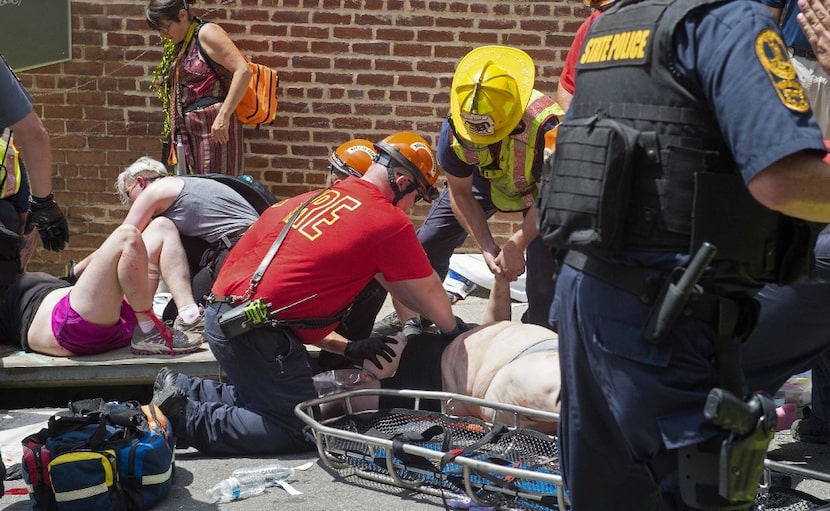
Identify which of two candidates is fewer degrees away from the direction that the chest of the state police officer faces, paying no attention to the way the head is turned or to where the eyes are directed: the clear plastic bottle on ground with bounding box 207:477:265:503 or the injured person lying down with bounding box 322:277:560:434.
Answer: the injured person lying down

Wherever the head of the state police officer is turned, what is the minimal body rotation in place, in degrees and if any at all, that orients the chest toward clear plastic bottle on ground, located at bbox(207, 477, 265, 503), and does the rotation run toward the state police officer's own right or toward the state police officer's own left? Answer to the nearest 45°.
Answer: approximately 90° to the state police officer's own left

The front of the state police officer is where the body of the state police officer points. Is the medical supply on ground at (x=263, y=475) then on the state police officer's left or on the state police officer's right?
on the state police officer's left

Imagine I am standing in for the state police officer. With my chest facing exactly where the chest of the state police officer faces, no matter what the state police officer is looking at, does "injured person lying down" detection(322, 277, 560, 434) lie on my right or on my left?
on my left

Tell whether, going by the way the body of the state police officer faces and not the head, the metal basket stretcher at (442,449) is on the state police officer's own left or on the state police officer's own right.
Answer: on the state police officer's own left

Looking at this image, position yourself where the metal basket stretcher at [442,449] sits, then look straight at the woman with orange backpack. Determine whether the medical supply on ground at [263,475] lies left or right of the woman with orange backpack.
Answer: left
